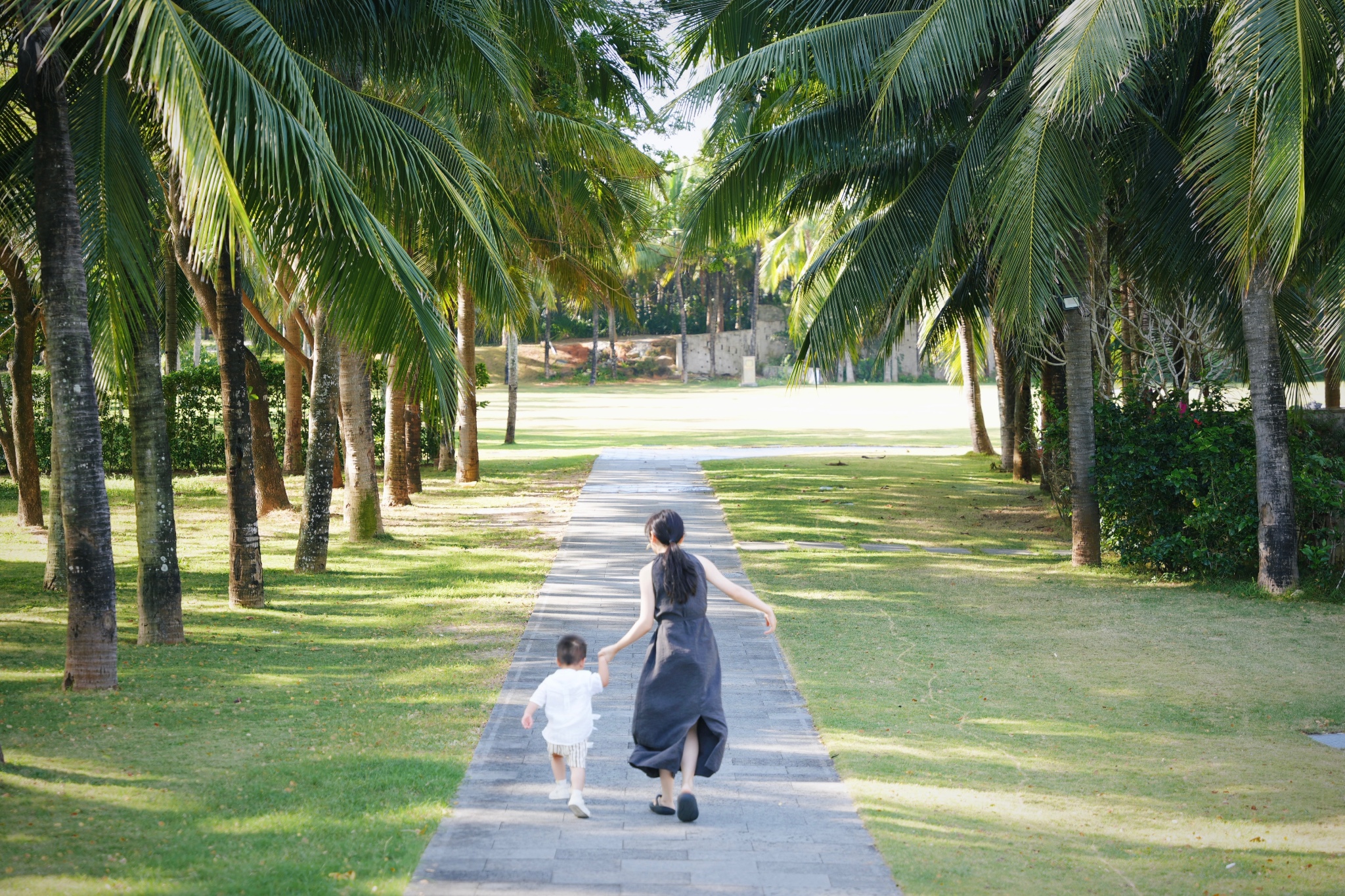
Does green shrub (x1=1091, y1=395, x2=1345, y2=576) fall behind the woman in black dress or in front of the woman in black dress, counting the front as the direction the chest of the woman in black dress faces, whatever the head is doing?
in front

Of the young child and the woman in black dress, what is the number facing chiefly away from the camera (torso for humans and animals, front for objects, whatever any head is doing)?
2

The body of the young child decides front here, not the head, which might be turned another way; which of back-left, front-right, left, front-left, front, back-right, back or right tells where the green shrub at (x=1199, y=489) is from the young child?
front-right

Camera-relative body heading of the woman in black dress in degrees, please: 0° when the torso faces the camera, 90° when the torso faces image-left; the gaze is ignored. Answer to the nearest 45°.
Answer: approximately 180°

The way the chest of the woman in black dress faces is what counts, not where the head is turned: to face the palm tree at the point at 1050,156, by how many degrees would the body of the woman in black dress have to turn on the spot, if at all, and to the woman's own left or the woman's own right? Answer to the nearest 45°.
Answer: approximately 45° to the woman's own right

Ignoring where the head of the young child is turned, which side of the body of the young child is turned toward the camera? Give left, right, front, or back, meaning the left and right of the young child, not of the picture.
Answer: back

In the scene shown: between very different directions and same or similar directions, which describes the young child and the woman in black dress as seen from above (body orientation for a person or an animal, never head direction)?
same or similar directions

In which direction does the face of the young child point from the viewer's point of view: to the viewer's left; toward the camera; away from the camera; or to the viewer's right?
away from the camera
